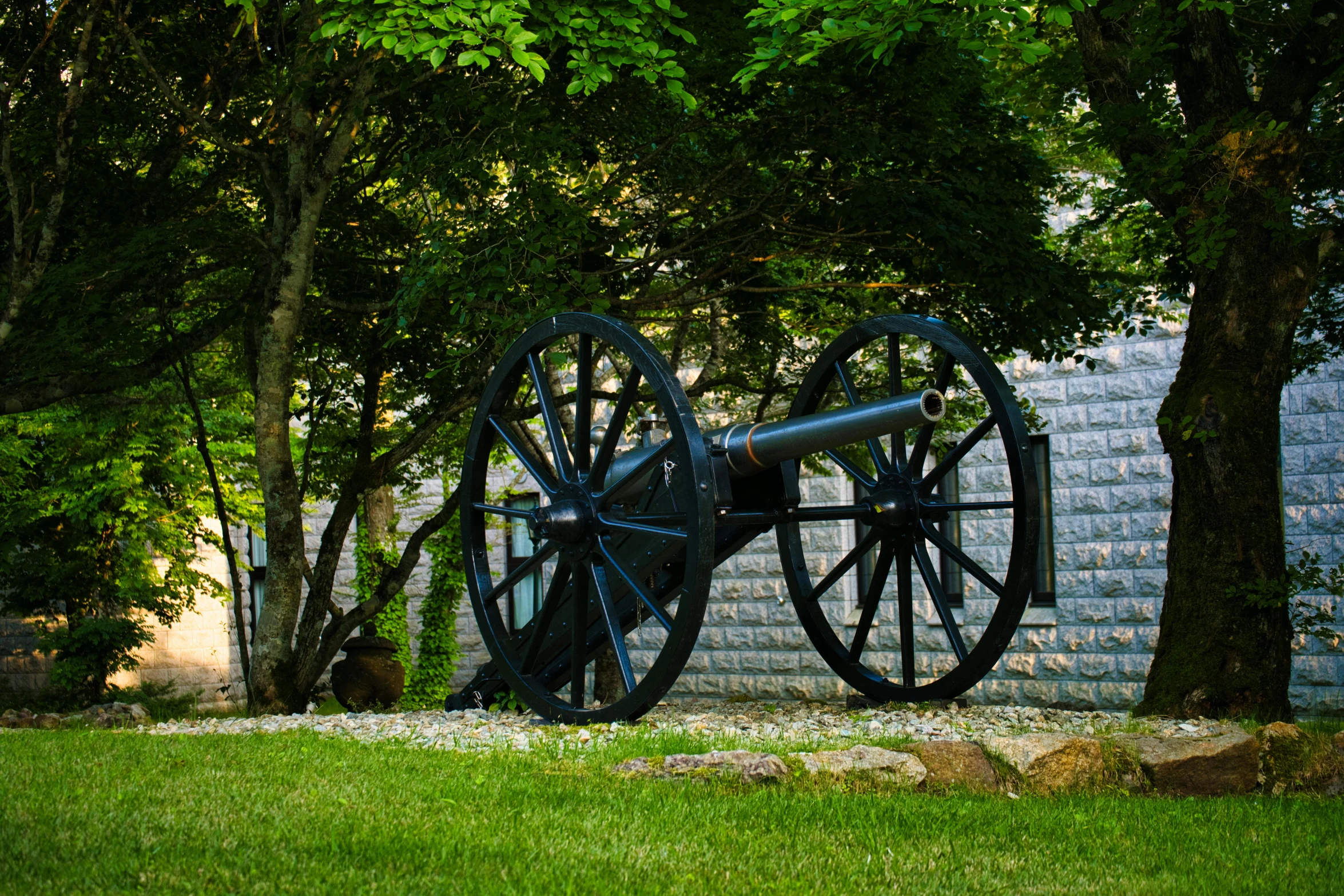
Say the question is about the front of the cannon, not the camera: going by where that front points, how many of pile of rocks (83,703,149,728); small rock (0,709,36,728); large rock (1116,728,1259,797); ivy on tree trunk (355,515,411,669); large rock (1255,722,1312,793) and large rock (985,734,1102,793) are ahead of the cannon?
3

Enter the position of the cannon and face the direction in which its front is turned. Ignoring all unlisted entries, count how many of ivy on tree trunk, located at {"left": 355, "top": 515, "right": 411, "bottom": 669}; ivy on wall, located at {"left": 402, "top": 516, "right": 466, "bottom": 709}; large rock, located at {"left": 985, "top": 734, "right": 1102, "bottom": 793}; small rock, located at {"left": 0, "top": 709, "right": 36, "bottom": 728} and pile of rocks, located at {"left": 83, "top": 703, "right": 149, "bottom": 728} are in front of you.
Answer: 1

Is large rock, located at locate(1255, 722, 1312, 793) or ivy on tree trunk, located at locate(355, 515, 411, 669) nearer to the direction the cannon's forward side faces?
the large rock

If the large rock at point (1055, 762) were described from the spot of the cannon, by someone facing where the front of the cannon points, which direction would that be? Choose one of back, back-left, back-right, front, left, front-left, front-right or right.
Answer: front

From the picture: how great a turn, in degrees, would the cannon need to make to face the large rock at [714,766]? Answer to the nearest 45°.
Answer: approximately 45° to its right

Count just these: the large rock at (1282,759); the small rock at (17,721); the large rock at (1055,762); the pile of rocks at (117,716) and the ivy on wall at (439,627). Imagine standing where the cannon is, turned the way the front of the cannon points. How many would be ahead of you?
2

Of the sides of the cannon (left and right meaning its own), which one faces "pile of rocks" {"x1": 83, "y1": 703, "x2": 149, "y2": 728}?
back

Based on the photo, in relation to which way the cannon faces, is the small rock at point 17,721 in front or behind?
behind

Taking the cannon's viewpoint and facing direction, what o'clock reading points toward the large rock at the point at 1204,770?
The large rock is roughly at 12 o'clock from the cannon.

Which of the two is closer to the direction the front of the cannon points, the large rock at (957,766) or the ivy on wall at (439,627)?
the large rock

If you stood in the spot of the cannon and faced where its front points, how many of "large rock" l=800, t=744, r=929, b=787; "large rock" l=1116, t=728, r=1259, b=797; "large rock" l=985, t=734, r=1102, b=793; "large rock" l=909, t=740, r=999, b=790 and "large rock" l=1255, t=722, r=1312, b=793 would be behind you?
0

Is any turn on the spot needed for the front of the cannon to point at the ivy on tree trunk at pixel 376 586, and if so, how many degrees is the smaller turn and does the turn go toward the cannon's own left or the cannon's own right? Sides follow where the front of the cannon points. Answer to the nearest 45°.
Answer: approximately 180°
